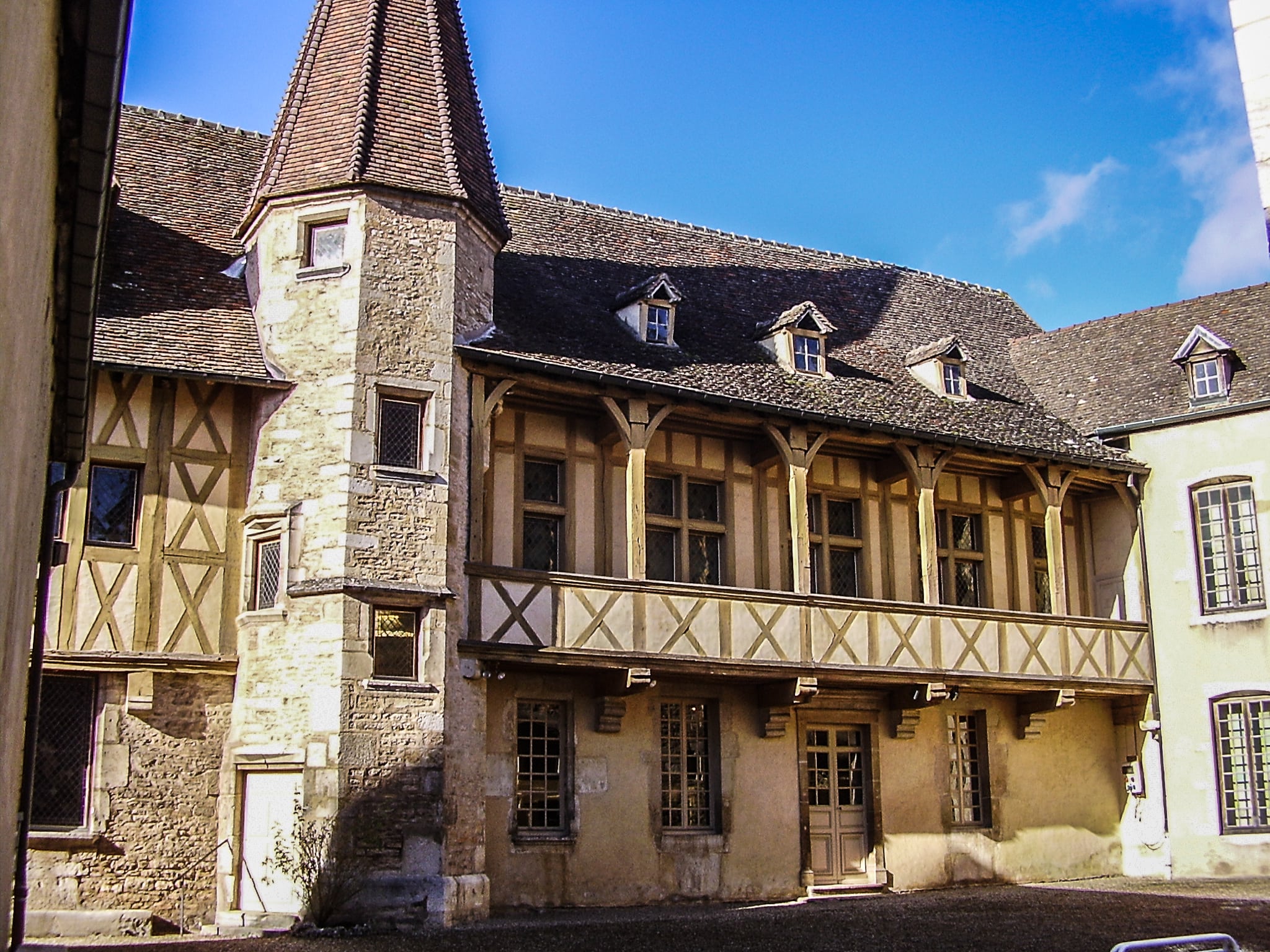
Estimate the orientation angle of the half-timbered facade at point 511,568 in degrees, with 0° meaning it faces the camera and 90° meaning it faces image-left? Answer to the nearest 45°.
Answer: approximately 315°

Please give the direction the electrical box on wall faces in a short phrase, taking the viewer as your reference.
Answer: facing the viewer and to the left of the viewer

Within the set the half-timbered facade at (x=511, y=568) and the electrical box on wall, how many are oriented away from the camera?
0

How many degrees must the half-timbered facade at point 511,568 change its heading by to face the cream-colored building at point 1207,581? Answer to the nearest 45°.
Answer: approximately 45° to its left
